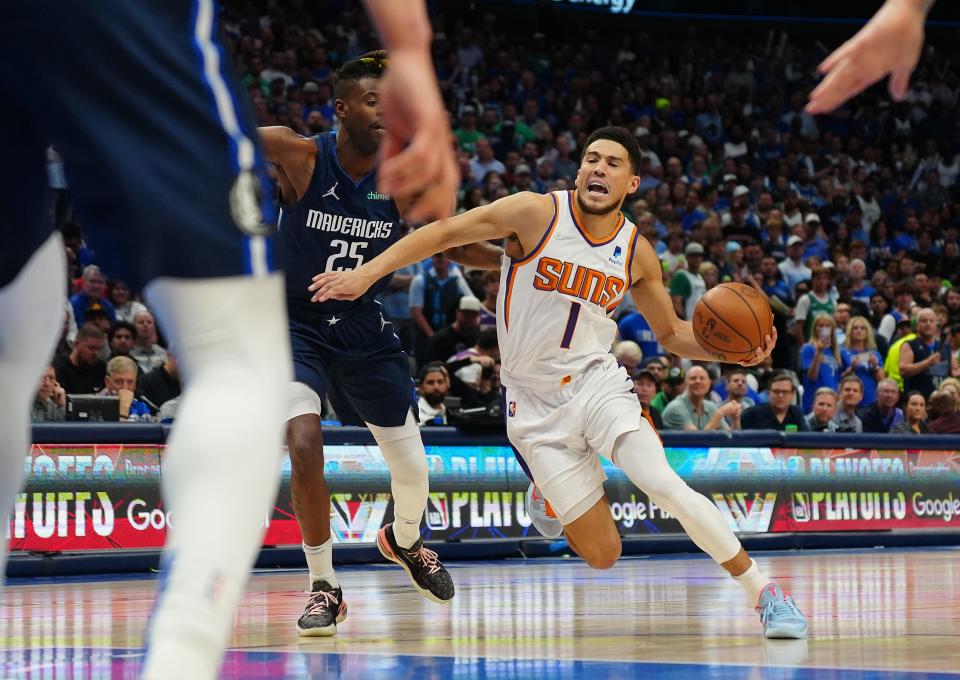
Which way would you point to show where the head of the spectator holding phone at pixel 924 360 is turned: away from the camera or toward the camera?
toward the camera

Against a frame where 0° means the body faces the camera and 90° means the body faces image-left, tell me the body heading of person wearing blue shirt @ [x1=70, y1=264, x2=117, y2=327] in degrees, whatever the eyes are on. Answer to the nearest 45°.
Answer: approximately 0°

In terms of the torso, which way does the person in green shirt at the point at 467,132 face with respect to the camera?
toward the camera

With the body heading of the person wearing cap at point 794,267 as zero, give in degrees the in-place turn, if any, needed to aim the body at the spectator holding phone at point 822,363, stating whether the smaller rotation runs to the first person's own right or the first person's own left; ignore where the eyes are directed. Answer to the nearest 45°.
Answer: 0° — they already face them

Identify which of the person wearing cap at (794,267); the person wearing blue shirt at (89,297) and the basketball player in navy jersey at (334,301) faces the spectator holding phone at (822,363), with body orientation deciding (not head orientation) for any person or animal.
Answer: the person wearing cap at (794,267)

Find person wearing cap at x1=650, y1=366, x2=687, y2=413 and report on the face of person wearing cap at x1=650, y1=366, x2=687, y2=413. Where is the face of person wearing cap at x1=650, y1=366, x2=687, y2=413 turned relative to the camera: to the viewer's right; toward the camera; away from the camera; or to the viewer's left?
toward the camera

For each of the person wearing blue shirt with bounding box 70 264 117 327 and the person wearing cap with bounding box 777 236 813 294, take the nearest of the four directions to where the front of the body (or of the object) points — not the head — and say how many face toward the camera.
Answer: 2

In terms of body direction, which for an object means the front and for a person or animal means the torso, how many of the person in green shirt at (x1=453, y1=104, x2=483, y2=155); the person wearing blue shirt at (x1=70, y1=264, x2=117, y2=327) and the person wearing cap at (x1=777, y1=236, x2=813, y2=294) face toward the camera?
3

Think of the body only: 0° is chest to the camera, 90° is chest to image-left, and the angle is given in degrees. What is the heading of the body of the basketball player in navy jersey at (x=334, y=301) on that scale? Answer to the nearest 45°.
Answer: approximately 315°

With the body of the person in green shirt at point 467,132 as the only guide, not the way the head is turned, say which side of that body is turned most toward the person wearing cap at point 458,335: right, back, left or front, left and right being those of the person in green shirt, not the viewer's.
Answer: front

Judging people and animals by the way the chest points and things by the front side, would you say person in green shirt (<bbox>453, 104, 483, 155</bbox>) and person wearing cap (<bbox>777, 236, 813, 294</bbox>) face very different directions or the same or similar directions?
same or similar directions

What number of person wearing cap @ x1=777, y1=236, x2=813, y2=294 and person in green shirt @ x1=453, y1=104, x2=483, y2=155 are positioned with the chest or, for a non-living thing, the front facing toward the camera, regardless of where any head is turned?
2

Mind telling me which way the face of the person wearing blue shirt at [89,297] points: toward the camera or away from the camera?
toward the camera

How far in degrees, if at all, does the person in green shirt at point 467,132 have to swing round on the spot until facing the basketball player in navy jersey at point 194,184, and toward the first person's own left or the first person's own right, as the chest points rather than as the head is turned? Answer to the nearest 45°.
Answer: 0° — they already face them

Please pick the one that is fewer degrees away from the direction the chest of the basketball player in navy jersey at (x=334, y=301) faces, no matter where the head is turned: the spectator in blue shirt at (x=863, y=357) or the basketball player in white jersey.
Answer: the basketball player in white jersey

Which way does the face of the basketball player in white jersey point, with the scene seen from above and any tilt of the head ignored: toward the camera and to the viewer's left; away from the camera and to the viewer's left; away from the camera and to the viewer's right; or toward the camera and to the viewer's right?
toward the camera and to the viewer's left
